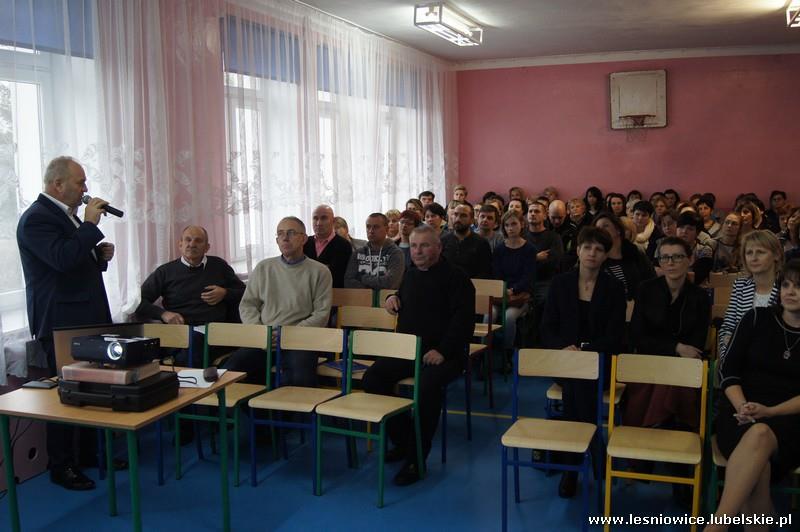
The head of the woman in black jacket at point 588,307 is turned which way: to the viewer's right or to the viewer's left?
to the viewer's left

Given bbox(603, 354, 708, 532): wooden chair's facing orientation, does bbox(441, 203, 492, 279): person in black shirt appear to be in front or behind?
behind

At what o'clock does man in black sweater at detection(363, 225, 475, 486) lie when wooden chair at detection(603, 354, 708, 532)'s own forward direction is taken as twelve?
The man in black sweater is roughly at 4 o'clock from the wooden chair.

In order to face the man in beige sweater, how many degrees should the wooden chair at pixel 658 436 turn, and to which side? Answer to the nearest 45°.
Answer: approximately 90° to its right

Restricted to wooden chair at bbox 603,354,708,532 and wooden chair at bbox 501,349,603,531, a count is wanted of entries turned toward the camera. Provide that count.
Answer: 2

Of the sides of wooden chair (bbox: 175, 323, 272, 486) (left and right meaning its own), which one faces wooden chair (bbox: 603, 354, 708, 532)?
left

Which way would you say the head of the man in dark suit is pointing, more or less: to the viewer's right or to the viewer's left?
to the viewer's right

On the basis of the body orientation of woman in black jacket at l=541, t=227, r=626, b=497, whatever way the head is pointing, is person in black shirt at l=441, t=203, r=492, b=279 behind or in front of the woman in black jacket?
behind

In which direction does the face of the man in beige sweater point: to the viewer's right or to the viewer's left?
to the viewer's left

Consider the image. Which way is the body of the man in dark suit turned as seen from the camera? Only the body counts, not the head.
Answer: to the viewer's right

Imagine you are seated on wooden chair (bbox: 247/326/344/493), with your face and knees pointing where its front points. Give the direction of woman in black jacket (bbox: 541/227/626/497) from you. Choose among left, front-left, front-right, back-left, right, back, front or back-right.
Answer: back-left

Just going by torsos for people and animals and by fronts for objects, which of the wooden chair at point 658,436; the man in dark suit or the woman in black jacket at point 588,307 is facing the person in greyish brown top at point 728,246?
the man in dark suit

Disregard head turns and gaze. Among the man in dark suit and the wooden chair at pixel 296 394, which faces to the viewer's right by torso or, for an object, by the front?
the man in dark suit

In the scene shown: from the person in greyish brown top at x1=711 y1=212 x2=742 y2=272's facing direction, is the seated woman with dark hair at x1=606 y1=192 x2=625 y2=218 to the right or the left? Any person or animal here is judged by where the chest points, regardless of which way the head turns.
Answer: on their right

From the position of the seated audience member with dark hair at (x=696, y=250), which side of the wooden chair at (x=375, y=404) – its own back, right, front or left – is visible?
back
